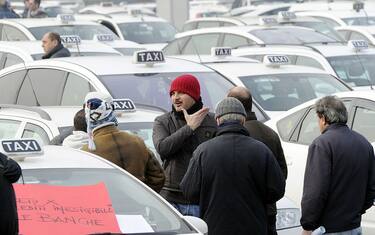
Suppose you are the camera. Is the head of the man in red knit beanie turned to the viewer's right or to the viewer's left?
to the viewer's left

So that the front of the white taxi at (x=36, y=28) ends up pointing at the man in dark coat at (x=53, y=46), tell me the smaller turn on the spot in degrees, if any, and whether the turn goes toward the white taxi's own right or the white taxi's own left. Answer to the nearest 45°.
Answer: approximately 45° to the white taxi's own right

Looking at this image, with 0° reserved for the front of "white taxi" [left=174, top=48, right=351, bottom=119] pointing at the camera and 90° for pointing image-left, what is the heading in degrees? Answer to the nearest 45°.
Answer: approximately 315°

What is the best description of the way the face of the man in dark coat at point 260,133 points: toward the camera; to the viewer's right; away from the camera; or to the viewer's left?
away from the camera

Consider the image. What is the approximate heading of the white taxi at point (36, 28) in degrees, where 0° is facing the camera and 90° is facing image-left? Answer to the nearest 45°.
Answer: approximately 315°

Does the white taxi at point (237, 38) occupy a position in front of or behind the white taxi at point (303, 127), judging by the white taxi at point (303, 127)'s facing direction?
behind

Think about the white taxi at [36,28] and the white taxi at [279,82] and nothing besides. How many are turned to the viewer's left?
0
